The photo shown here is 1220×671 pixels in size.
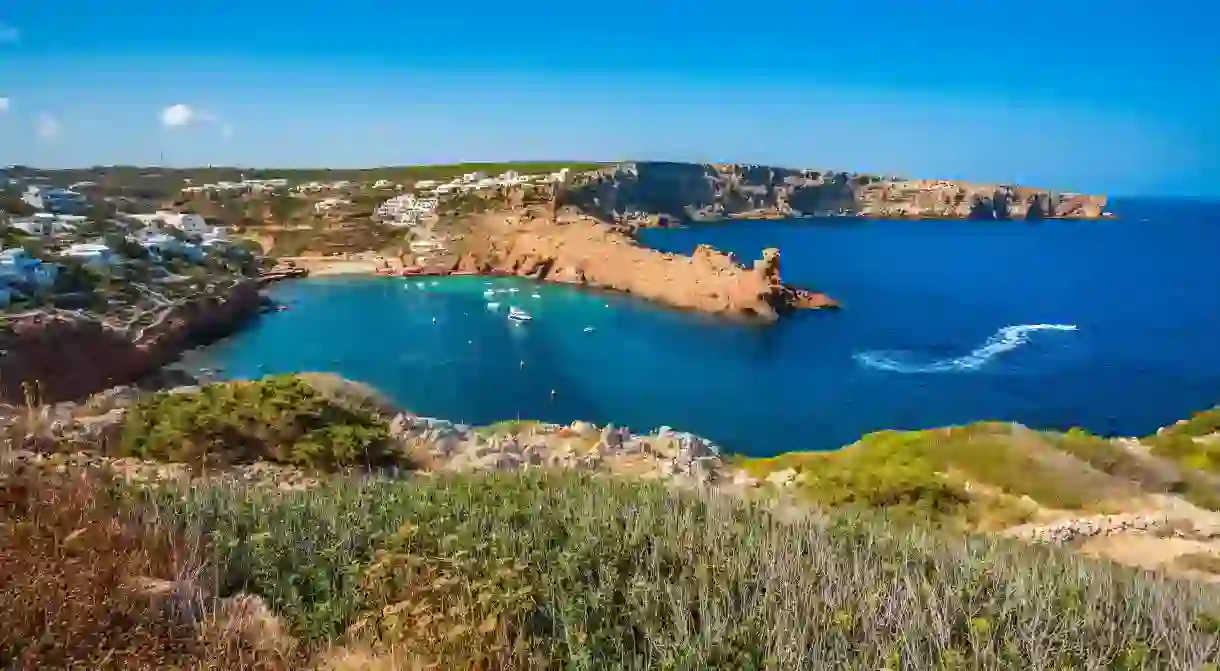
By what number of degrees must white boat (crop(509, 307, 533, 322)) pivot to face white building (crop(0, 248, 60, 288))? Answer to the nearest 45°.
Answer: approximately 135° to its right

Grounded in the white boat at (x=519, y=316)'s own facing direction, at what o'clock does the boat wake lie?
The boat wake is roughly at 1 o'clock from the white boat.

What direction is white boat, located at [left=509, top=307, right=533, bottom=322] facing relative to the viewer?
to the viewer's right

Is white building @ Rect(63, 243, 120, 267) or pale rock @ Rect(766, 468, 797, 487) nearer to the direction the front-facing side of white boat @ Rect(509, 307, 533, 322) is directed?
the pale rock

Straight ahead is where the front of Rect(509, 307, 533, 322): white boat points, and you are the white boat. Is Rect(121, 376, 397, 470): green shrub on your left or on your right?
on your right

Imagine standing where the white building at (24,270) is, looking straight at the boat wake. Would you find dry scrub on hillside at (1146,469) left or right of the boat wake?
right
